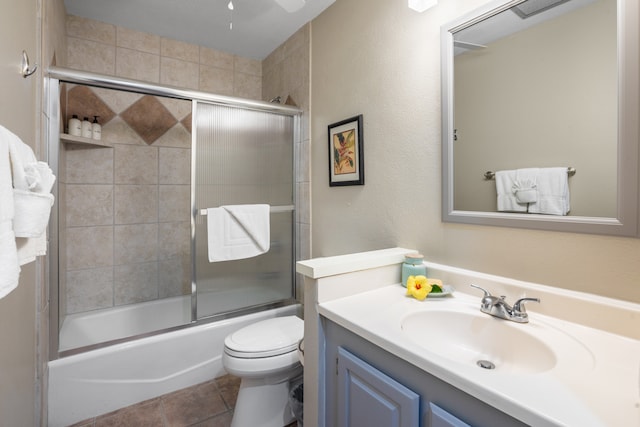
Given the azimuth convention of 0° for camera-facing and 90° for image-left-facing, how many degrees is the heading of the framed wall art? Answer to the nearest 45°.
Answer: approximately 45°

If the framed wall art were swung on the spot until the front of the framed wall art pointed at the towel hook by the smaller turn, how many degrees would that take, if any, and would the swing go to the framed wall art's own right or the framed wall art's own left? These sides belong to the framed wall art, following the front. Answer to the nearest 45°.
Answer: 0° — it already faces it

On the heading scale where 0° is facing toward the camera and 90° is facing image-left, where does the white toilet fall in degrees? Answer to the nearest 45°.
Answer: approximately 45°

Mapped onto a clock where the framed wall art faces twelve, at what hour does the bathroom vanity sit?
The bathroom vanity is roughly at 10 o'clock from the framed wall art.

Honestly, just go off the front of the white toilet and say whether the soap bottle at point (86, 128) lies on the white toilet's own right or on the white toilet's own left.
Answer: on the white toilet's own right

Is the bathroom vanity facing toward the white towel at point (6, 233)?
yes

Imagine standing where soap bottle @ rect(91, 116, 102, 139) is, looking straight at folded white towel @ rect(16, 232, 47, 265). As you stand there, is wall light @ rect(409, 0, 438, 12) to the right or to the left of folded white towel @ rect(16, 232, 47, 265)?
left

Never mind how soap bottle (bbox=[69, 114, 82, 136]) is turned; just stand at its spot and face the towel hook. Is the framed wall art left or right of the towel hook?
left

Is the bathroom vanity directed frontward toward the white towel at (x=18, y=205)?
yes

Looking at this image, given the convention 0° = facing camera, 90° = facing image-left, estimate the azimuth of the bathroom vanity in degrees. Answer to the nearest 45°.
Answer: approximately 45°

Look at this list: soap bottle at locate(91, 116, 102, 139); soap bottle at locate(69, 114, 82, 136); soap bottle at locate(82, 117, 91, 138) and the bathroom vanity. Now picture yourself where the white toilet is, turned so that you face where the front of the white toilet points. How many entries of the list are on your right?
3
